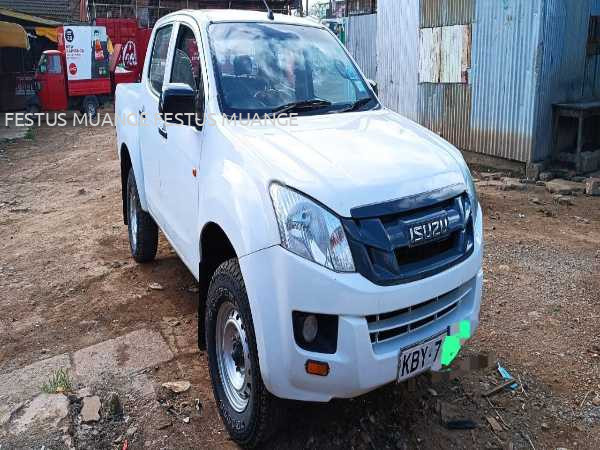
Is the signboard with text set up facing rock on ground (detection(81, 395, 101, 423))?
yes

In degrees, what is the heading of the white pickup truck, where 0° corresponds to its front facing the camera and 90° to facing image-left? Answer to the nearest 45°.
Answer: approximately 315°

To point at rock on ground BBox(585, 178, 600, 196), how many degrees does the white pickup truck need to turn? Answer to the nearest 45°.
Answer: approximately 90° to its left

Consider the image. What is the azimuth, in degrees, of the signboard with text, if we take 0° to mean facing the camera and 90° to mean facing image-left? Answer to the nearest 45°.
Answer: approximately 0°

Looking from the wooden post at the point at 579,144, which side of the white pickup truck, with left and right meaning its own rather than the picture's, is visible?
left

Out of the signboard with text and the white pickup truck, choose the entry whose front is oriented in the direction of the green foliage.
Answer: the signboard with text

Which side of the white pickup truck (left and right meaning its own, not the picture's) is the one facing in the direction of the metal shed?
left

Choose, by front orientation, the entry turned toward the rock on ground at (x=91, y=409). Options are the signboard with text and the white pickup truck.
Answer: the signboard with text
